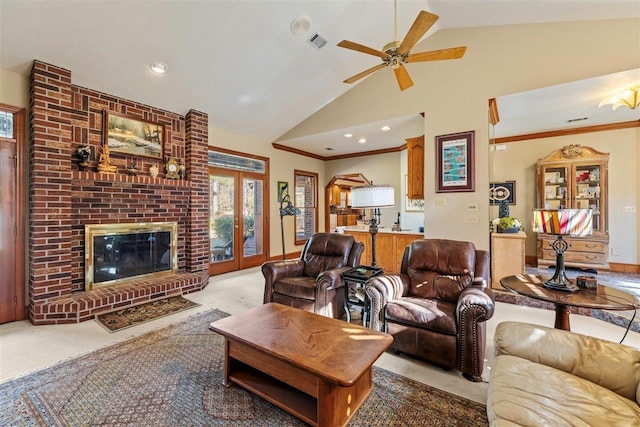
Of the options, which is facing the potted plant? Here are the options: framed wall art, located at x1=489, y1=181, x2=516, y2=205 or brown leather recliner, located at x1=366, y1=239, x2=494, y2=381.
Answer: the framed wall art

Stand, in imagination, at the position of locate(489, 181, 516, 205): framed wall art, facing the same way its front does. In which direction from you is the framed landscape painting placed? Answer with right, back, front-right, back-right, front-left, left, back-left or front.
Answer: front-right

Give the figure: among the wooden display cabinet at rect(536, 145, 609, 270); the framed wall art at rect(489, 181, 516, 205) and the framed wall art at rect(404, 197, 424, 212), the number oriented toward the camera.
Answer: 3

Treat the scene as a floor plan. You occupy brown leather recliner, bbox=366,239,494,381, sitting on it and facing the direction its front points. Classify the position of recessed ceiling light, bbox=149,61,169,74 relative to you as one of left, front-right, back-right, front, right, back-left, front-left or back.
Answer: front-right

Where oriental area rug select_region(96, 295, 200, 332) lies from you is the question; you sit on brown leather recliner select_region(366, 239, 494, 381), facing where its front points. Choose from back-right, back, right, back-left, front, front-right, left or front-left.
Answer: front-right

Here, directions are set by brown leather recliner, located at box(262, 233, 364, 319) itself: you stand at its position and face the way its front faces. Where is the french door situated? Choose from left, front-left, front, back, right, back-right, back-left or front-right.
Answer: right

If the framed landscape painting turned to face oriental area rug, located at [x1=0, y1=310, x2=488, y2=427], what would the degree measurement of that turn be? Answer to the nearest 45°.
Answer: approximately 45° to its right

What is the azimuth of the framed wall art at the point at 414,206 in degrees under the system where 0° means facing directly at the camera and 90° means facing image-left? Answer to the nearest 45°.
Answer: approximately 0°

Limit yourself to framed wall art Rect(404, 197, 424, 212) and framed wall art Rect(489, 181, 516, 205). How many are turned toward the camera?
2

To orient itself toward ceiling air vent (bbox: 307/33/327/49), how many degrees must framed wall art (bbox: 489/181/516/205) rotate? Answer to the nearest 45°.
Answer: approximately 45° to its right

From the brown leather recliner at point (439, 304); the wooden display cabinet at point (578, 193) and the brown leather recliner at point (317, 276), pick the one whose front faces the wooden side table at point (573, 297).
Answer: the wooden display cabinet

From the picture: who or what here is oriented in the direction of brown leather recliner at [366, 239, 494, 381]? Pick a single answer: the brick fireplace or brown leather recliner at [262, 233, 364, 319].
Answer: the brick fireplace

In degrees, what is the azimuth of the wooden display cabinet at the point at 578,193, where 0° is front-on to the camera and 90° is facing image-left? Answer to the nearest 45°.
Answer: approximately 0°

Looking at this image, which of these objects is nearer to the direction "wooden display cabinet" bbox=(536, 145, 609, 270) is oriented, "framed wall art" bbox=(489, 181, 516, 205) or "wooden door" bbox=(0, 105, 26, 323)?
the wooden door
